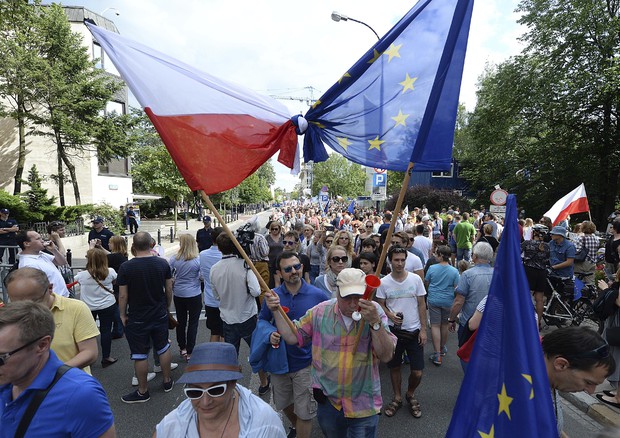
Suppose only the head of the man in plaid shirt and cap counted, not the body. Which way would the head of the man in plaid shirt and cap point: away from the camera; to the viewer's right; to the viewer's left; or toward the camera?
toward the camera

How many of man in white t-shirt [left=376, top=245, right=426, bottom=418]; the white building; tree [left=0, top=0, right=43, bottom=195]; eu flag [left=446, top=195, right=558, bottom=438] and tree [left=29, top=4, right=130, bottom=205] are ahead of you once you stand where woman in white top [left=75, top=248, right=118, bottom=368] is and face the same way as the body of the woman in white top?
3

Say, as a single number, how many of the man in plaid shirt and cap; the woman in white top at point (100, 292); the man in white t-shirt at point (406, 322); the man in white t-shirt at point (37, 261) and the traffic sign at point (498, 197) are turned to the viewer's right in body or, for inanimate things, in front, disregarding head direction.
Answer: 1

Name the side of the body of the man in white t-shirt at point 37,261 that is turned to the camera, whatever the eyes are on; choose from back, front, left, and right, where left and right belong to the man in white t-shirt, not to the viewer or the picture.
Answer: right

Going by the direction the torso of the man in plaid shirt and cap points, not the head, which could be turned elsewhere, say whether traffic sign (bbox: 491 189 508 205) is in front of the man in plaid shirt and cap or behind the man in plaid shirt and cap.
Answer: behind

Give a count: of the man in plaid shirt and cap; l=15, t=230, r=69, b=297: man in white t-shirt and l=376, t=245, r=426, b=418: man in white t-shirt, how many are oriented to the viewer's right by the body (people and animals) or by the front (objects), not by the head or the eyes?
1

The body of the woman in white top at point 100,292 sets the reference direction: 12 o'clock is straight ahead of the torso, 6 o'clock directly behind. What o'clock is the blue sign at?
The blue sign is roughly at 2 o'clock from the woman in white top.

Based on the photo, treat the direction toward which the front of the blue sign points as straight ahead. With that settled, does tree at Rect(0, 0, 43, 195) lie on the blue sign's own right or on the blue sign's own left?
on the blue sign's own right

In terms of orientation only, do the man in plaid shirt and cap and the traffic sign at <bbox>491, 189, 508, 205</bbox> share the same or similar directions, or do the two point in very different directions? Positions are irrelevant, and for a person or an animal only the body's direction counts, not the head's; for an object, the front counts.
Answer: same or similar directions

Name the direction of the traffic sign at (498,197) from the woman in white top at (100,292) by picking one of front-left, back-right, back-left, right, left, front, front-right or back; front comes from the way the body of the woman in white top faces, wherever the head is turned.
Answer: right

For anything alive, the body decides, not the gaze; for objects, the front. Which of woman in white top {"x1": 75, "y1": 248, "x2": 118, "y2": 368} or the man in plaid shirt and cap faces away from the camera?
the woman in white top

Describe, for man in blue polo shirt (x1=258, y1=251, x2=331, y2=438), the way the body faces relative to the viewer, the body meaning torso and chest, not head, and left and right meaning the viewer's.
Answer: facing the viewer

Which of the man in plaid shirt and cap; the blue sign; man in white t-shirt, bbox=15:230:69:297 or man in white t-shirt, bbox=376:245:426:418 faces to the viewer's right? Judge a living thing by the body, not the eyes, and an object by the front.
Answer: man in white t-shirt, bbox=15:230:69:297

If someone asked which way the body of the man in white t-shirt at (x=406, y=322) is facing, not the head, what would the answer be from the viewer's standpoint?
toward the camera

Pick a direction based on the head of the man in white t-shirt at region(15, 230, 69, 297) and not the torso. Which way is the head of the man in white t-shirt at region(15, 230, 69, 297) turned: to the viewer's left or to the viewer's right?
to the viewer's right

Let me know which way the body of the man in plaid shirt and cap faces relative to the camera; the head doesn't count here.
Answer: toward the camera

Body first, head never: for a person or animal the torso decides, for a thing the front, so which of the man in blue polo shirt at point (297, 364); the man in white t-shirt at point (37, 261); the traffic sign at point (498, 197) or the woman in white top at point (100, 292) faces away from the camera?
the woman in white top
